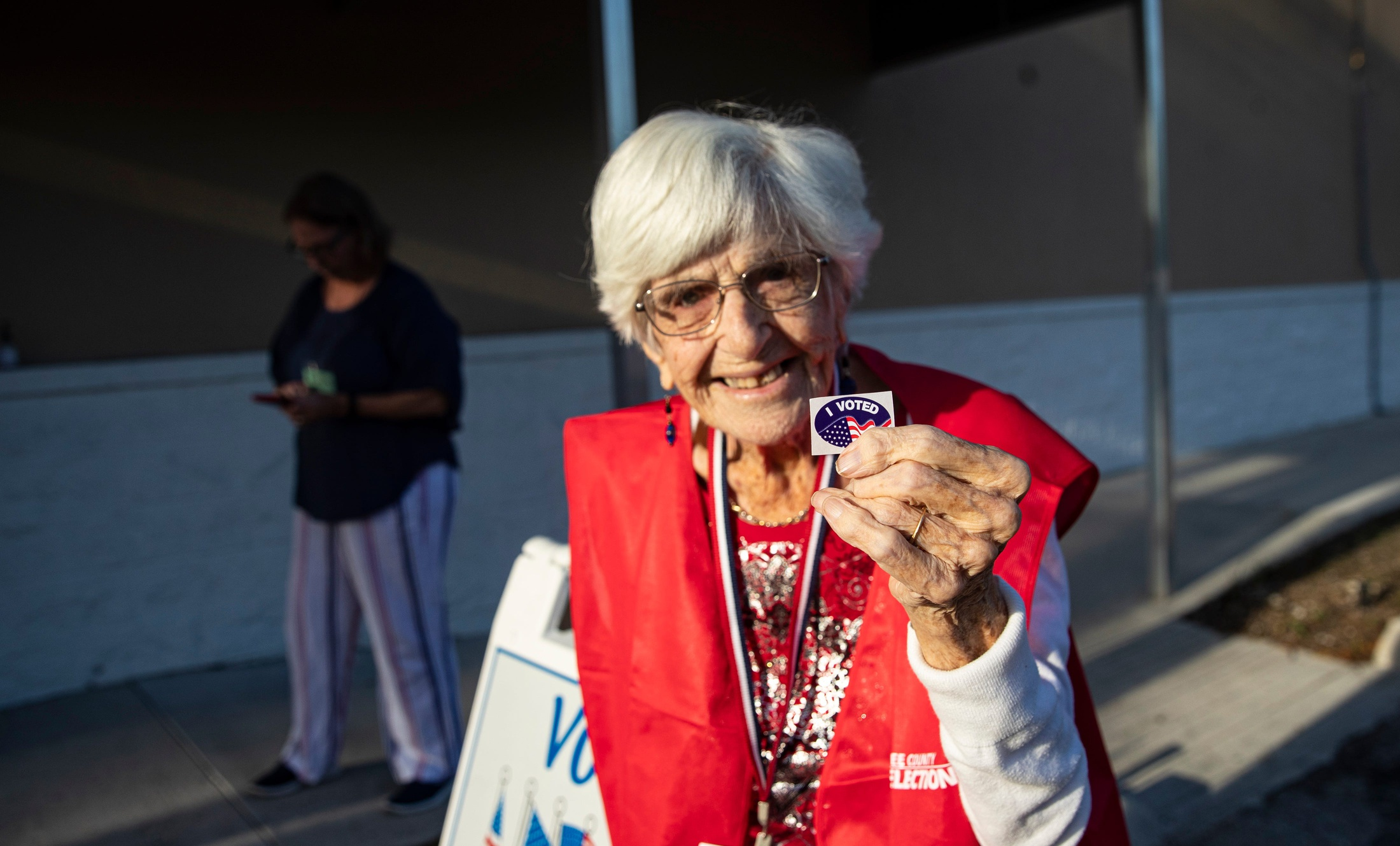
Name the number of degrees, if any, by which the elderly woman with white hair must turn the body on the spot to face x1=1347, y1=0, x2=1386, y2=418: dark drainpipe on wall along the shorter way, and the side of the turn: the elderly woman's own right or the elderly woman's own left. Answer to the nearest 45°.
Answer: approximately 135° to the elderly woman's own left

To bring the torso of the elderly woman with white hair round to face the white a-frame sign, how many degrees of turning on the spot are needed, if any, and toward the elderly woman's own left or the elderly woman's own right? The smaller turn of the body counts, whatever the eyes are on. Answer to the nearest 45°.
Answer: approximately 135° to the elderly woman's own right

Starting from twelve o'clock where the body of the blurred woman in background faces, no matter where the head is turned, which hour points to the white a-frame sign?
The white a-frame sign is roughly at 10 o'clock from the blurred woman in background.

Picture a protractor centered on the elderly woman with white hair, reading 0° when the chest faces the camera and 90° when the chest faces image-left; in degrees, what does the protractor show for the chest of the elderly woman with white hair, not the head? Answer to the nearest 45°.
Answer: approximately 0°

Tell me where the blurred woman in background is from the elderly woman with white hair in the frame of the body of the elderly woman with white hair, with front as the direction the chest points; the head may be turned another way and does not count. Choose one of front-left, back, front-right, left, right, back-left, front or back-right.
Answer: back-right

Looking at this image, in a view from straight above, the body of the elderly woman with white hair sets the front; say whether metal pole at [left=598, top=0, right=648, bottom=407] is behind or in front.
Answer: behind
